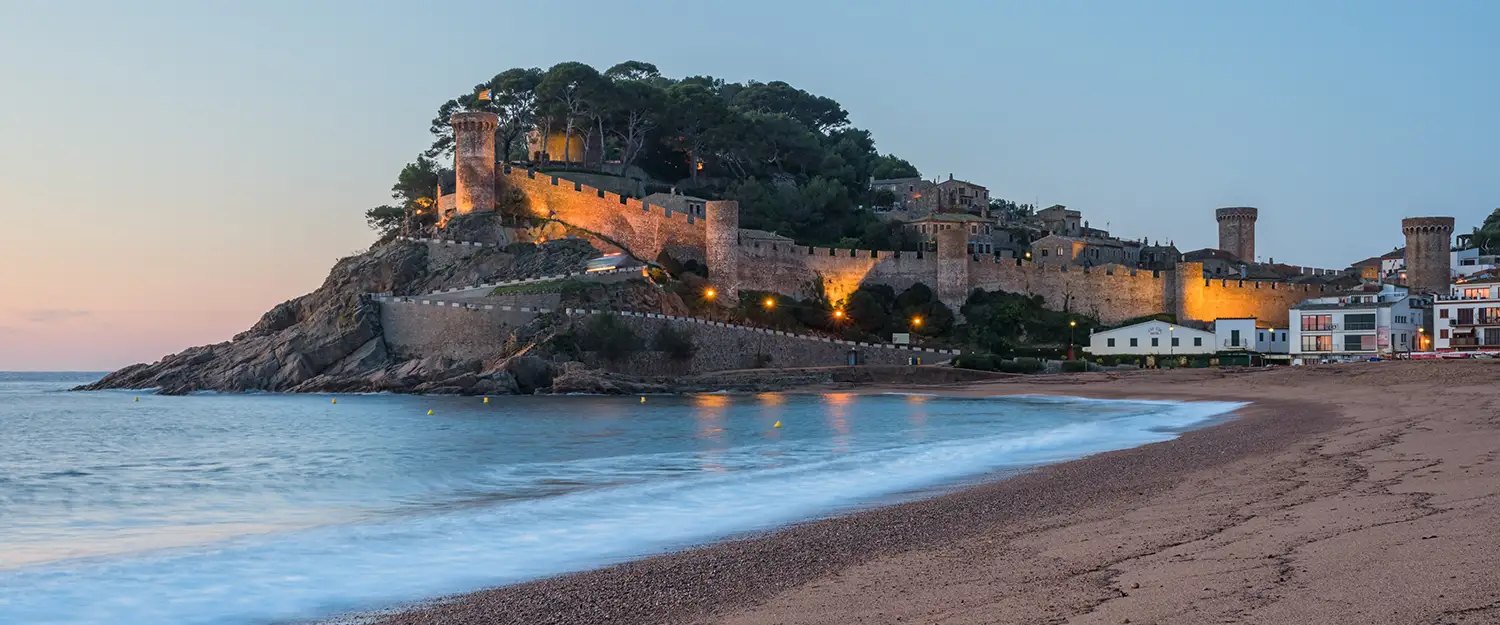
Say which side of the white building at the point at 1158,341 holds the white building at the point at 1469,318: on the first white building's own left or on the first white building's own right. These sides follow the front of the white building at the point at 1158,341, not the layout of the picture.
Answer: on the first white building's own left

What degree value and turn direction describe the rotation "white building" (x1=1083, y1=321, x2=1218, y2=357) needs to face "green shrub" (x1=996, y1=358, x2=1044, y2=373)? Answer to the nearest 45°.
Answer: approximately 45° to its right

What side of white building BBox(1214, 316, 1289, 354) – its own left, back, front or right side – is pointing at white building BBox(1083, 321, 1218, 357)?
right

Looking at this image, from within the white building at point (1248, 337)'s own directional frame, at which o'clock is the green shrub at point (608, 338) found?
The green shrub is roughly at 2 o'clock from the white building.

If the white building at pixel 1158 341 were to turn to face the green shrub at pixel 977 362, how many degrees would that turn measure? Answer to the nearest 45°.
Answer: approximately 45° to its right

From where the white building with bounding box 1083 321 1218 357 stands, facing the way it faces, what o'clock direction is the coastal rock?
The coastal rock is roughly at 2 o'clock from the white building.

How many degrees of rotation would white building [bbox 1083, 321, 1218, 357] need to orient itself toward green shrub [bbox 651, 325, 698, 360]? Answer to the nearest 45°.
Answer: approximately 45° to its right

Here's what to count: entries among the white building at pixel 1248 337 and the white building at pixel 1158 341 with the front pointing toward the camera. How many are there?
2

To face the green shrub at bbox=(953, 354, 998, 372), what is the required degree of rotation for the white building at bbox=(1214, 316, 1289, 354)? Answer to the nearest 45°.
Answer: approximately 45° to its right

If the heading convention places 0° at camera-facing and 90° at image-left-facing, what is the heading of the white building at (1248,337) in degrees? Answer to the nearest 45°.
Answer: approximately 0°

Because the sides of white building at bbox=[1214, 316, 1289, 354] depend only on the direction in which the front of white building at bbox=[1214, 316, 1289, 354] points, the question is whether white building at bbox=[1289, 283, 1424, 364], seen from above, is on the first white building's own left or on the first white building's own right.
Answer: on the first white building's own left
